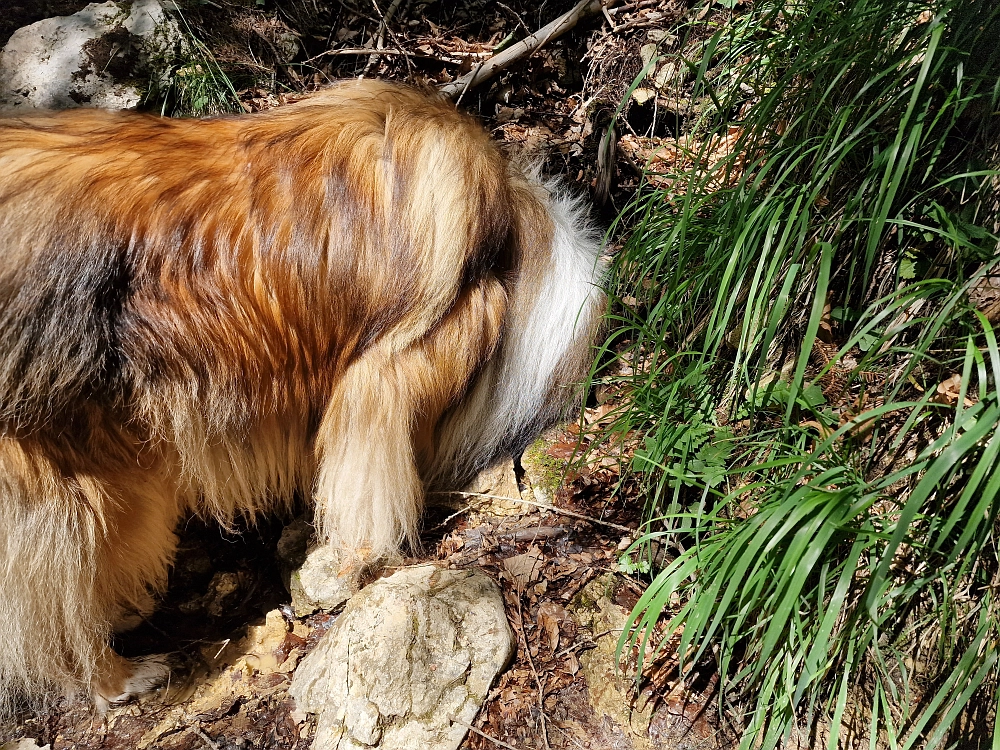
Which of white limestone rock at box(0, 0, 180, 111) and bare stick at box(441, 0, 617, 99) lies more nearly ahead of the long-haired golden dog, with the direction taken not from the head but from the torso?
the bare stick

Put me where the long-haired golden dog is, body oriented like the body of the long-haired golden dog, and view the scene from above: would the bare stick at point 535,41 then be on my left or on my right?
on my left

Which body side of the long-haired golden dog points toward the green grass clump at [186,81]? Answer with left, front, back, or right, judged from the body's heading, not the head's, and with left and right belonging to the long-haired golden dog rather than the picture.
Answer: left

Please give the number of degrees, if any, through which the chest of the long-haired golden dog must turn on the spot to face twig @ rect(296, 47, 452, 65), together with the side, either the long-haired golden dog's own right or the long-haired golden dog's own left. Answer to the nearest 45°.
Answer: approximately 90° to the long-haired golden dog's own left

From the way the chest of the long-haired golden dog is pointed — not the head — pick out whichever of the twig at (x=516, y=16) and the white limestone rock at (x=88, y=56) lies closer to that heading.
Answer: the twig

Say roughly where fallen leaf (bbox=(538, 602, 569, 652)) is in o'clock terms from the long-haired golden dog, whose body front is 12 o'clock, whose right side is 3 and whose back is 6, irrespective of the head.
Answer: The fallen leaf is roughly at 1 o'clock from the long-haired golden dog.

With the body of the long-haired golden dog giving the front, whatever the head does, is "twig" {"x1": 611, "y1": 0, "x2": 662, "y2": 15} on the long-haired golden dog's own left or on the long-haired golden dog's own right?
on the long-haired golden dog's own left

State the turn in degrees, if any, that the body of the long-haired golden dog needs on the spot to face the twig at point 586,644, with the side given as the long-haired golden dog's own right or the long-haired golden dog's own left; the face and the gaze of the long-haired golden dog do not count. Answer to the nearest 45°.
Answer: approximately 45° to the long-haired golden dog's own right

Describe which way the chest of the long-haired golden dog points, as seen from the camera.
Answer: to the viewer's right
